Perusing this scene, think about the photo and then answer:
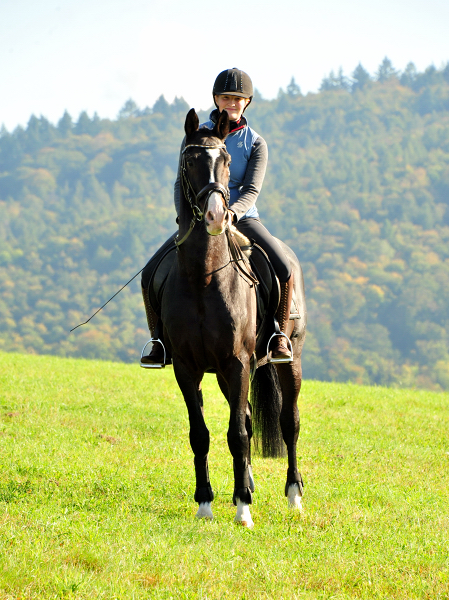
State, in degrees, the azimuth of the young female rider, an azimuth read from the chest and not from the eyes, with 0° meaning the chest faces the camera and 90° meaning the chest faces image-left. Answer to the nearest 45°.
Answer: approximately 0°
